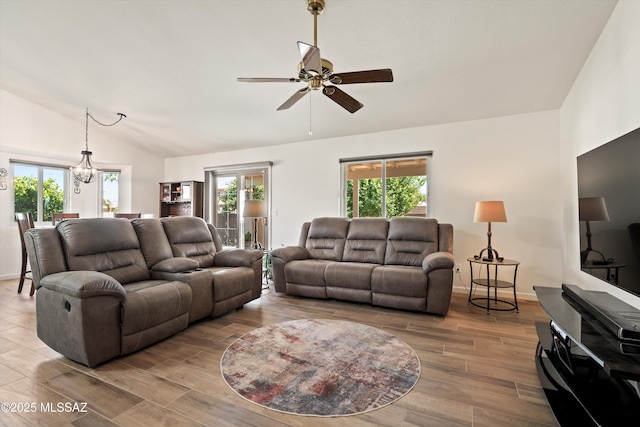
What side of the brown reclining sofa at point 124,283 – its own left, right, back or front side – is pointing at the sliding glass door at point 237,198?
left

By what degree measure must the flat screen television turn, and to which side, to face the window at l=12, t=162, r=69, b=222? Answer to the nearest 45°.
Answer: approximately 45° to its right

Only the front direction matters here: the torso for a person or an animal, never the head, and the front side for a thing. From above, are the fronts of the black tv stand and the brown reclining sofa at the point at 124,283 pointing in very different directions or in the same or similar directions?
very different directions

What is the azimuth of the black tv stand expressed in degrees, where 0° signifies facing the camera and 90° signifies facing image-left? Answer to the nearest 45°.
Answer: approximately 45°

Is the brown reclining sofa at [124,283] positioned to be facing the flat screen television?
yes

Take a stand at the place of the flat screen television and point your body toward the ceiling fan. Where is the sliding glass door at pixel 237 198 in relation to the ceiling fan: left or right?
right

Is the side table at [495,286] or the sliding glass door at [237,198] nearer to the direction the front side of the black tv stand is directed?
the sliding glass door

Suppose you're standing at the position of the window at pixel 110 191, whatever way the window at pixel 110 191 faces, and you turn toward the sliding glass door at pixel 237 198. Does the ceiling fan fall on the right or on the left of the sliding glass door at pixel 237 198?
right

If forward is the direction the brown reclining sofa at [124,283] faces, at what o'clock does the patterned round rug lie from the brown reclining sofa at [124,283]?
The patterned round rug is roughly at 12 o'clock from the brown reclining sofa.

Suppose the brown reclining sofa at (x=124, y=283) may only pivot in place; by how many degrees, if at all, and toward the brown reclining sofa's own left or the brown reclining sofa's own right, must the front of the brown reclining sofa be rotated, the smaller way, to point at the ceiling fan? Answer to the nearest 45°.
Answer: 0° — it already faces it
